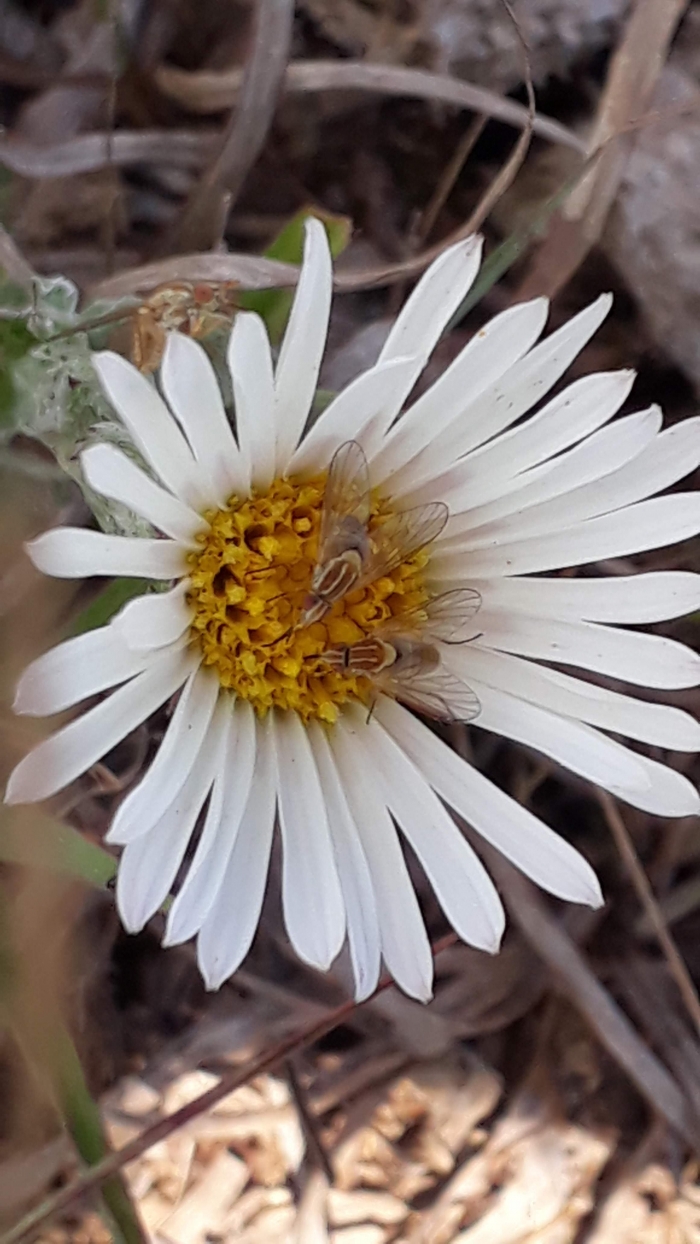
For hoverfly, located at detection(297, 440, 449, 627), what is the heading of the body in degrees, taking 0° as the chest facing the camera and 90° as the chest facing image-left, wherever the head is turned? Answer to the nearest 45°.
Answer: approximately 45°

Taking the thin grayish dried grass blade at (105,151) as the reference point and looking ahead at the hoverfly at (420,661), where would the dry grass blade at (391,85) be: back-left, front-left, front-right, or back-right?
front-left

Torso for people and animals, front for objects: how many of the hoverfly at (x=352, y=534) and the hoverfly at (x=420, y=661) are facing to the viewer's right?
0

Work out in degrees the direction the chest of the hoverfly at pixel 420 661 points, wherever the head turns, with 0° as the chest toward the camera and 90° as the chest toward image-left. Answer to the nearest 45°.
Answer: approximately 90°
